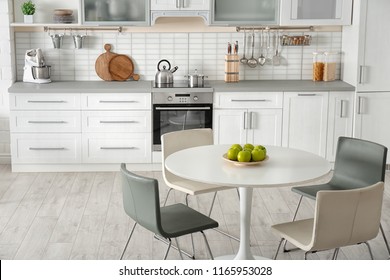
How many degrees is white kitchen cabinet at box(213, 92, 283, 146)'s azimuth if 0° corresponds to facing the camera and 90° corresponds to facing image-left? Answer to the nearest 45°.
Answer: approximately 0°

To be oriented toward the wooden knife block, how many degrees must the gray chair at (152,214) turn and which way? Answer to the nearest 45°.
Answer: approximately 45° to its left

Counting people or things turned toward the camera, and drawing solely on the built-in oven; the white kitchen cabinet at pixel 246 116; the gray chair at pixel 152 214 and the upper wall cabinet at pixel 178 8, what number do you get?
3

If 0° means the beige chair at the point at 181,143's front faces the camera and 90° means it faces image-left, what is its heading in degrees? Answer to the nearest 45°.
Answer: approximately 315°

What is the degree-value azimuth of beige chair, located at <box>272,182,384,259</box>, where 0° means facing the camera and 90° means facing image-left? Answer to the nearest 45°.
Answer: approximately 135°

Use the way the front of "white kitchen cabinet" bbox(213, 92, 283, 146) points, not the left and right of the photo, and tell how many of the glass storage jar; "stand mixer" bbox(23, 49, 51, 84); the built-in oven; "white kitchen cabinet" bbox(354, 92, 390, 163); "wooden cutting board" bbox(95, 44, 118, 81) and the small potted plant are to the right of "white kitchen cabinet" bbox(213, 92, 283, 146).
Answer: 4

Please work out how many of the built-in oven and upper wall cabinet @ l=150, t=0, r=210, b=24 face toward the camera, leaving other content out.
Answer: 2

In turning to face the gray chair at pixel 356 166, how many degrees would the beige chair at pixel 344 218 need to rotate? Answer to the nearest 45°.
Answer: approximately 45° to its right

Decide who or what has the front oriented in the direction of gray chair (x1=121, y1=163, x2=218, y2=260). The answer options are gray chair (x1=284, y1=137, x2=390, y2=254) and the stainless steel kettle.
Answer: gray chair (x1=284, y1=137, x2=390, y2=254)
